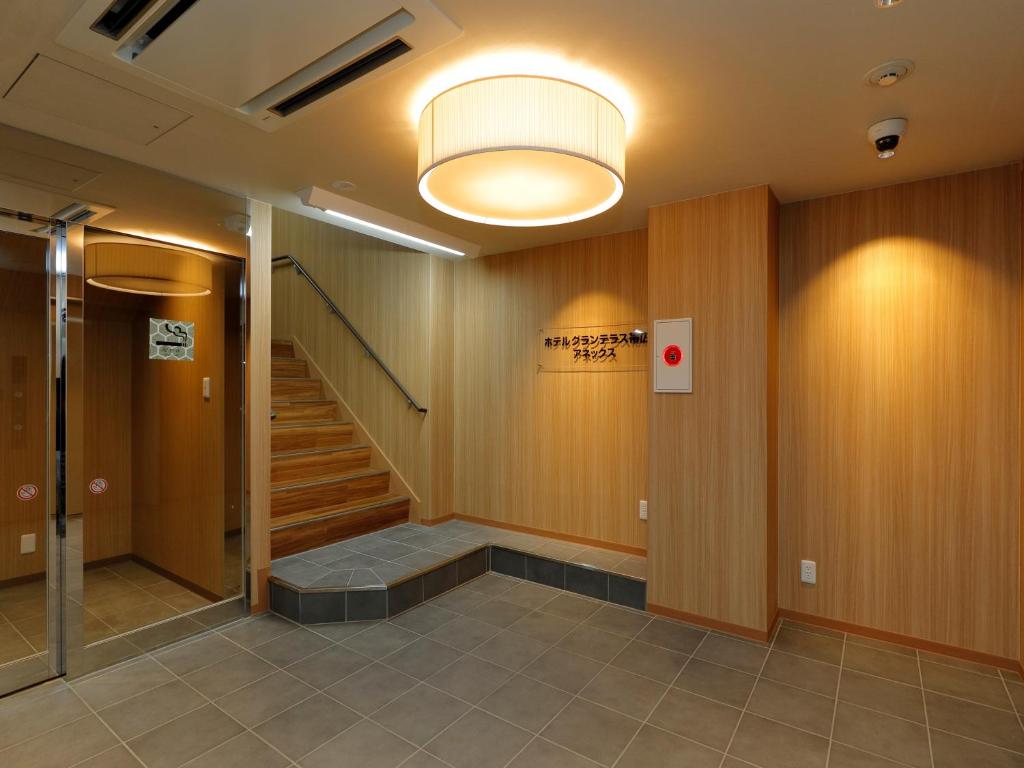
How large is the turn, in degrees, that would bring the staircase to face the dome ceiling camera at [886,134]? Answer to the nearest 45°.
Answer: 0° — it already faces it

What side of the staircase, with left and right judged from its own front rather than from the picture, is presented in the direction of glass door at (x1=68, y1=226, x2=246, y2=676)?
right

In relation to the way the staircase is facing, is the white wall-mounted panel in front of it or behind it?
in front

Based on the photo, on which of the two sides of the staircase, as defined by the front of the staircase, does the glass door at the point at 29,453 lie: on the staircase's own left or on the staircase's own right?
on the staircase's own right

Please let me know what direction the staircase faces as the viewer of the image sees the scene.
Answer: facing the viewer and to the right of the viewer

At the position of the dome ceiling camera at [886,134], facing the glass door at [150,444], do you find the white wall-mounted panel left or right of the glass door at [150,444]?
right

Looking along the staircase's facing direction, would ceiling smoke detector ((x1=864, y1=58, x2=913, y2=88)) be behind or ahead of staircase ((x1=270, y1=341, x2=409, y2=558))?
ahead
